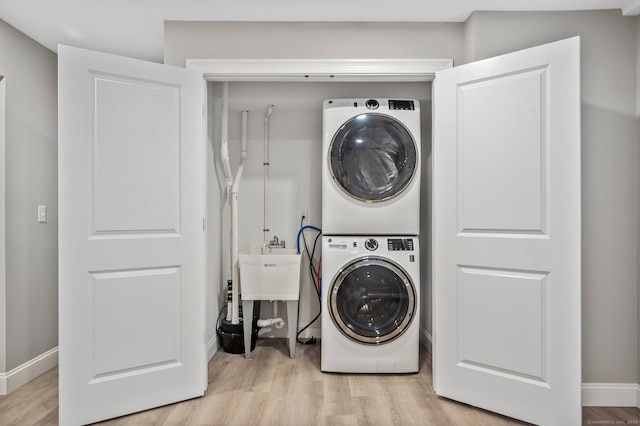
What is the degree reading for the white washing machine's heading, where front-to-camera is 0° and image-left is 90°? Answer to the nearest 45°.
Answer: approximately 0°

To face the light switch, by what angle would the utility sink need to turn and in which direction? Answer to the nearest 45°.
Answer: approximately 90° to its right

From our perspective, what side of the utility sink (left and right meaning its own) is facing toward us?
front

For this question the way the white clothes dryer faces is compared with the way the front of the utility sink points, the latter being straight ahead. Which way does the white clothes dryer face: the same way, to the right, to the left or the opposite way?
the same way

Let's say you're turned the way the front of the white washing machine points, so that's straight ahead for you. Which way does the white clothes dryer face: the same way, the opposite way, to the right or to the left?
the same way

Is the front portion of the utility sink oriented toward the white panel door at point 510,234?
no

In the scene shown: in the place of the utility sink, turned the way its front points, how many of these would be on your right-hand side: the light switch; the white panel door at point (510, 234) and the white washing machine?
1

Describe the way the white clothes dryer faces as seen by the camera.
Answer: facing the viewer

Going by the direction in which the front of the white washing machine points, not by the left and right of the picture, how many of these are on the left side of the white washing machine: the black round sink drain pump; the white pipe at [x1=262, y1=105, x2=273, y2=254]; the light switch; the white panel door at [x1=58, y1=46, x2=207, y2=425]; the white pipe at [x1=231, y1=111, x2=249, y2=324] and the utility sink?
0

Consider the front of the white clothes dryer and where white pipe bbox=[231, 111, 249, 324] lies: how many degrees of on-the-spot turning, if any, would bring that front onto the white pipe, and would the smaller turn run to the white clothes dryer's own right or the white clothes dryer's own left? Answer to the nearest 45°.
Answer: approximately 90° to the white clothes dryer's own right

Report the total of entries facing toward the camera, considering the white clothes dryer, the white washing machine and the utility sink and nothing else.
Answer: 3

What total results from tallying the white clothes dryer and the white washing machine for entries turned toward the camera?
2

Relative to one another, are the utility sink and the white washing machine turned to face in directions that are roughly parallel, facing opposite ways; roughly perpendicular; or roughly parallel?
roughly parallel
